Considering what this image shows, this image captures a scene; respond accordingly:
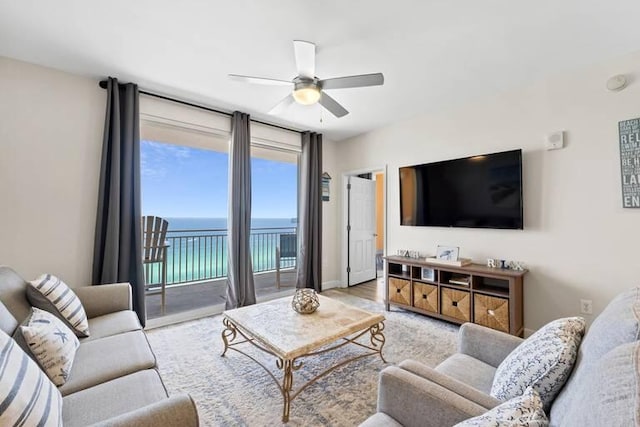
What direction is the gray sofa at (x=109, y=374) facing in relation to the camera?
to the viewer's right

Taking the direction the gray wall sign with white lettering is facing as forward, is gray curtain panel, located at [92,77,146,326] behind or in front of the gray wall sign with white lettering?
in front

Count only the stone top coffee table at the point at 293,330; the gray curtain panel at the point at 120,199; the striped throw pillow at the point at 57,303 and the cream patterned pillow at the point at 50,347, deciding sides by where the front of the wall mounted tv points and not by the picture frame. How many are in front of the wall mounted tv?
4

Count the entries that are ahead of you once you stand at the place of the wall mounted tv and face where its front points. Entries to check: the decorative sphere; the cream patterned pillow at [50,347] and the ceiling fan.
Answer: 3

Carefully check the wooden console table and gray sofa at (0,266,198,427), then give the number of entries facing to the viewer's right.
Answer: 1

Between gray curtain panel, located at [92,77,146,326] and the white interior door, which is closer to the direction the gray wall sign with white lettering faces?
the gray curtain panel

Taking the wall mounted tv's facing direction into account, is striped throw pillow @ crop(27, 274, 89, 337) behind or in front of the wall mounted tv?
in front

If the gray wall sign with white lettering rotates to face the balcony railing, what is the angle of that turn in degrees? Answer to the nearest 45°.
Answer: approximately 45° to its right

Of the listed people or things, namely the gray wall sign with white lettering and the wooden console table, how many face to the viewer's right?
0

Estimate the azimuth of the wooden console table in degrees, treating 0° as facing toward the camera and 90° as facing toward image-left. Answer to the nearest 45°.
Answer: approximately 45°

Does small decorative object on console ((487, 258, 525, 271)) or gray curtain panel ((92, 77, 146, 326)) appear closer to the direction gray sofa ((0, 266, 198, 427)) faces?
the small decorative object on console
